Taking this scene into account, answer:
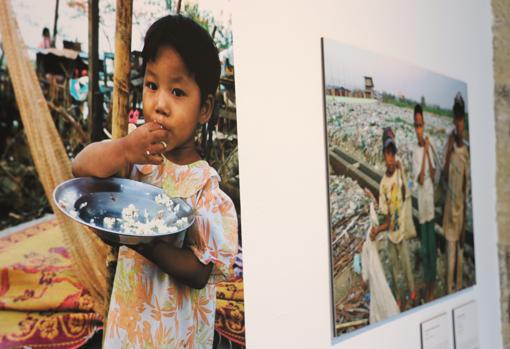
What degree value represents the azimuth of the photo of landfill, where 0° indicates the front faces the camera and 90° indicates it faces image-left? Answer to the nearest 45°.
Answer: approximately 315°

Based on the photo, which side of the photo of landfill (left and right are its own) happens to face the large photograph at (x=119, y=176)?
right
